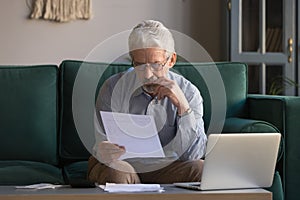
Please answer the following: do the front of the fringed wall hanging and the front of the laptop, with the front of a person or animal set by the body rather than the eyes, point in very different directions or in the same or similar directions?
very different directions

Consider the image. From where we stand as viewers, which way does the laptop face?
facing away from the viewer and to the left of the viewer

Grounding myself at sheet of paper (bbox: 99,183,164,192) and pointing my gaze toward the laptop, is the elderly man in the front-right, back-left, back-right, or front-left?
front-left

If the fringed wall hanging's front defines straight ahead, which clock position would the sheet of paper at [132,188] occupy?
The sheet of paper is roughly at 12 o'clock from the fringed wall hanging.

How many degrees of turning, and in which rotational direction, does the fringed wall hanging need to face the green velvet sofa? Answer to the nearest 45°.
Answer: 0° — it already faces it

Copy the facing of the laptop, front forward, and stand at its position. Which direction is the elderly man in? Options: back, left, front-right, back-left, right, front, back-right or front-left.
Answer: front

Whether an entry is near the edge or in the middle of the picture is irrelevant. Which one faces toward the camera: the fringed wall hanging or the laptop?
the fringed wall hanging

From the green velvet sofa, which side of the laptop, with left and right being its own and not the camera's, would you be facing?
front

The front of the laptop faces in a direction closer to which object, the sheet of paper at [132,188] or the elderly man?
the elderly man

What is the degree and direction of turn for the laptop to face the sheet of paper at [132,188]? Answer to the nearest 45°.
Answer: approximately 45° to its left

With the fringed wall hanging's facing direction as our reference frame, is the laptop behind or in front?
in front

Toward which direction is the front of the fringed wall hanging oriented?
toward the camera

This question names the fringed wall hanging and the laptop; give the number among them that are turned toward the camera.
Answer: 1
